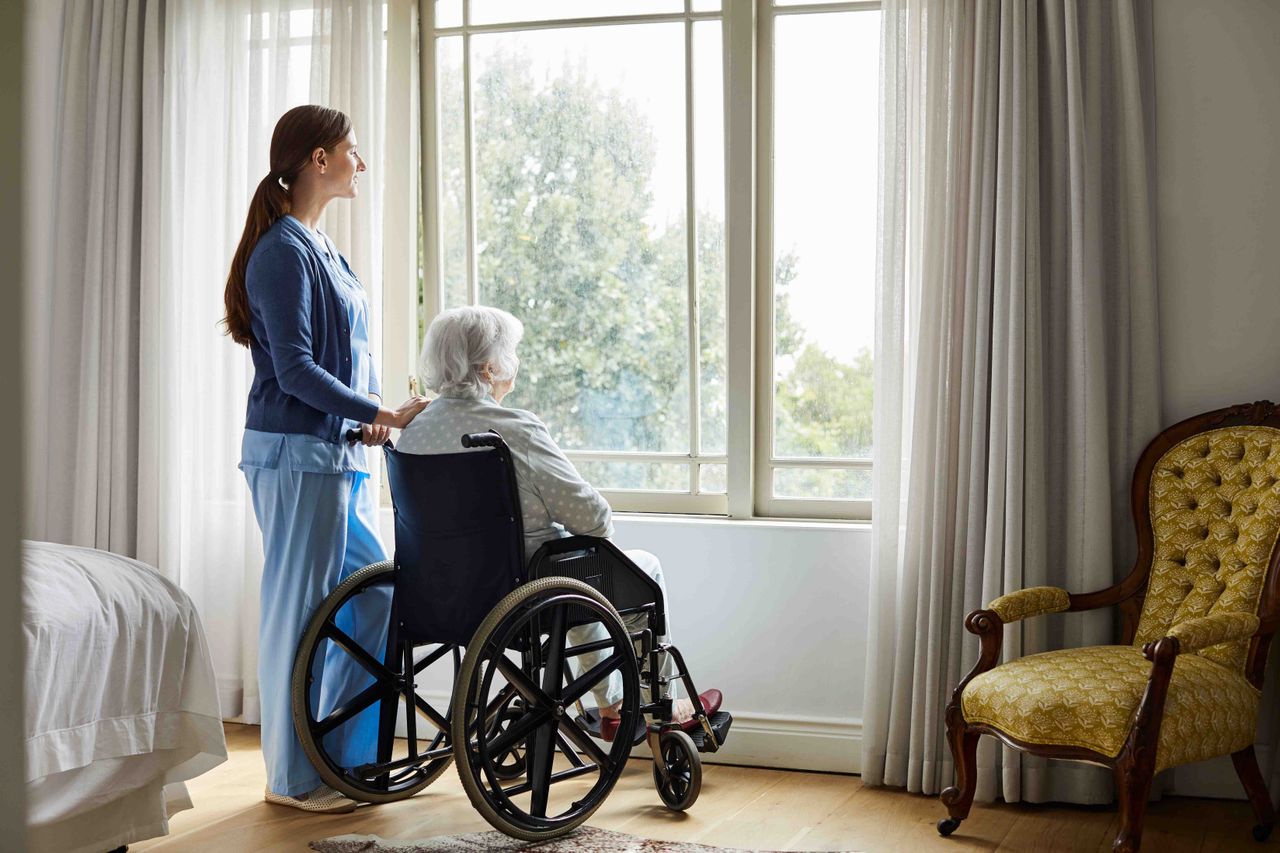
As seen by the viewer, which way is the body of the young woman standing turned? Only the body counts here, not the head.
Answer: to the viewer's right

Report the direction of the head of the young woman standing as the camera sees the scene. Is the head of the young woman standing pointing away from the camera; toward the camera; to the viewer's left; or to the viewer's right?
to the viewer's right

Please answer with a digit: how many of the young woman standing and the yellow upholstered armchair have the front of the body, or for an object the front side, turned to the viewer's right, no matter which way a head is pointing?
1

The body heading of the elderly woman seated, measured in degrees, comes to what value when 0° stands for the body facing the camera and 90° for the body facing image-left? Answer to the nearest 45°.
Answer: approximately 225°

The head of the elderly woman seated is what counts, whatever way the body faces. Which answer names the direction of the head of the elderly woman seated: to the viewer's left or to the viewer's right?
to the viewer's right

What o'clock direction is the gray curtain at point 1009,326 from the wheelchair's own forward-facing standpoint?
The gray curtain is roughly at 1 o'clock from the wheelchair.

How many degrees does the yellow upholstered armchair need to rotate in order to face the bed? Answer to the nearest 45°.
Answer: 0° — it already faces it

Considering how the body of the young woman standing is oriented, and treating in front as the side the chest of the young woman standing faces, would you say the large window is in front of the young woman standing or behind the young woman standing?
in front

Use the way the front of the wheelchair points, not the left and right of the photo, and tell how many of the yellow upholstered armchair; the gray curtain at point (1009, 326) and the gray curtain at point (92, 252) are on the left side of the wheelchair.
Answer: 1

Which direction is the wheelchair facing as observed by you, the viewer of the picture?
facing away from the viewer and to the right of the viewer
